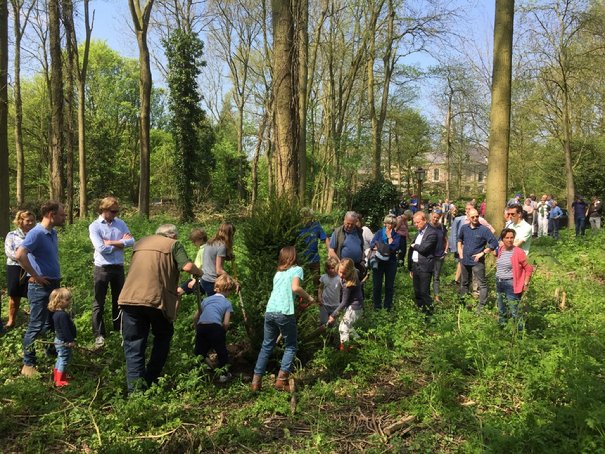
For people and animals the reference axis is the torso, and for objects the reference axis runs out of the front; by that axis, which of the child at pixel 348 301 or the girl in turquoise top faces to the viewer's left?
the child

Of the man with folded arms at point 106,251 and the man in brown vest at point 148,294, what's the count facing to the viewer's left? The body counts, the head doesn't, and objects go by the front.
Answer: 0

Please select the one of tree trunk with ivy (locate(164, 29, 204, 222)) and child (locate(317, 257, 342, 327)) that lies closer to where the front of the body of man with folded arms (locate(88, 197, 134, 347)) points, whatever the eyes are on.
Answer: the child

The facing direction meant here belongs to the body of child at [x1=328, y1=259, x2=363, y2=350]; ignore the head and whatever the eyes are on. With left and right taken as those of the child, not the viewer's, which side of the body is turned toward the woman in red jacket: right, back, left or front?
back

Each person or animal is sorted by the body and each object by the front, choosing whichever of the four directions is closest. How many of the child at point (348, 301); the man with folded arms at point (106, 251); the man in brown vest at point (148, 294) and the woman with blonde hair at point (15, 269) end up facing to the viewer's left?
1

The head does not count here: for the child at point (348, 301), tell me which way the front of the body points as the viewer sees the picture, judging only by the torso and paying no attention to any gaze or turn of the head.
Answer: to the viewer's left

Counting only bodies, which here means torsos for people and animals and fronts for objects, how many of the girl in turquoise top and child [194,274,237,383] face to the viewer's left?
0

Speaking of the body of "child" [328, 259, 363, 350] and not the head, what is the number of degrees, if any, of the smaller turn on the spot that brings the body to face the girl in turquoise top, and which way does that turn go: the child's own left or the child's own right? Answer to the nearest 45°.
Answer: approximately 45° to the child's own left

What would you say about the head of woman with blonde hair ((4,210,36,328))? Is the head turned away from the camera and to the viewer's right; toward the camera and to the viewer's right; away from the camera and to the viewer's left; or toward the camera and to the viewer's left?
toward the camera and to the viewer's right

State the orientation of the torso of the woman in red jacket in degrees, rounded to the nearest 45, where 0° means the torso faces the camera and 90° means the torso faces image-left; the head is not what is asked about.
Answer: approximately 45°

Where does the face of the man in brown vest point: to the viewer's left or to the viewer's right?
to the viewer's right

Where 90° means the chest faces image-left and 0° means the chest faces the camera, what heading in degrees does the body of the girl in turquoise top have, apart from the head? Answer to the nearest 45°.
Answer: approximately 225°

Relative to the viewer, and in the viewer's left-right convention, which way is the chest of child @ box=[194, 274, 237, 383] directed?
facing away from the viewer and to the right of the viewer
